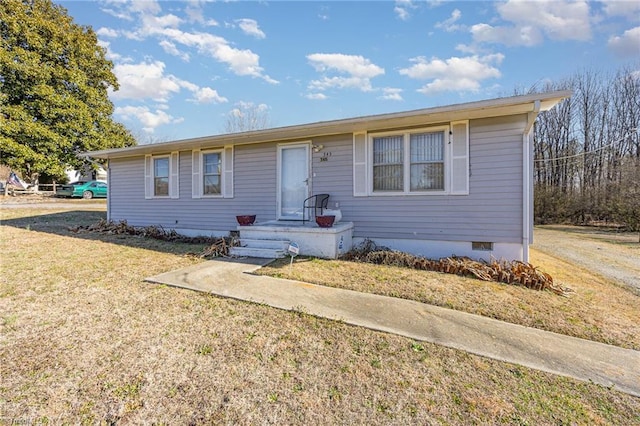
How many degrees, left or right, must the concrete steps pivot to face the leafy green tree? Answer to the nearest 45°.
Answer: approximately 135° to its right

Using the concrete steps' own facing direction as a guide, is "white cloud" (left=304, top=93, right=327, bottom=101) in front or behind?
behind

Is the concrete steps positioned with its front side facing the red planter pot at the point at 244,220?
no

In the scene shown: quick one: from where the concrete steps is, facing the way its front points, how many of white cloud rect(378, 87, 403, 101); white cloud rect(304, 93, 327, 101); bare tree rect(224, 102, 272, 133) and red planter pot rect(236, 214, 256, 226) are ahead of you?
0

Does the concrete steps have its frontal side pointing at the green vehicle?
no

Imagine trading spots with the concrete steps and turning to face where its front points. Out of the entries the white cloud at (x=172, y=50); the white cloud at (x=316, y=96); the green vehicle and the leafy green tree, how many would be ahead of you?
0

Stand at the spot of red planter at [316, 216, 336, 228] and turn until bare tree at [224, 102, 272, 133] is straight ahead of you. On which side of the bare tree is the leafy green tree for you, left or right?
left

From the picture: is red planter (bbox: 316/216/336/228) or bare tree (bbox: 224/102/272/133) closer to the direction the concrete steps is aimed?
the red planter

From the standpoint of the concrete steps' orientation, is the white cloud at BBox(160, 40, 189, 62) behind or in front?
behind

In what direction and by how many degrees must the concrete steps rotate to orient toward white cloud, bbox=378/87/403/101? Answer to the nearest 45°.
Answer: approximately 135° to its left

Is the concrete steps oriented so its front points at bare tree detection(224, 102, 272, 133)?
no

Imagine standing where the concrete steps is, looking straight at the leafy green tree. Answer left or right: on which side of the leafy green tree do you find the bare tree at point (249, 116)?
right

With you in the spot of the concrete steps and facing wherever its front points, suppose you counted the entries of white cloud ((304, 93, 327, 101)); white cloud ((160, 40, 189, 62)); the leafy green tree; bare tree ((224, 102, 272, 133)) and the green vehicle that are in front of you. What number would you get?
0

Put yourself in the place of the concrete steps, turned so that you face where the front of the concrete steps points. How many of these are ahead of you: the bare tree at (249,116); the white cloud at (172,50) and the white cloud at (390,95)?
0

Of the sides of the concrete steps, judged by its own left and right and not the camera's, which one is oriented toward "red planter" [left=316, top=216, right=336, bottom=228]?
left

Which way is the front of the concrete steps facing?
toward the camera
